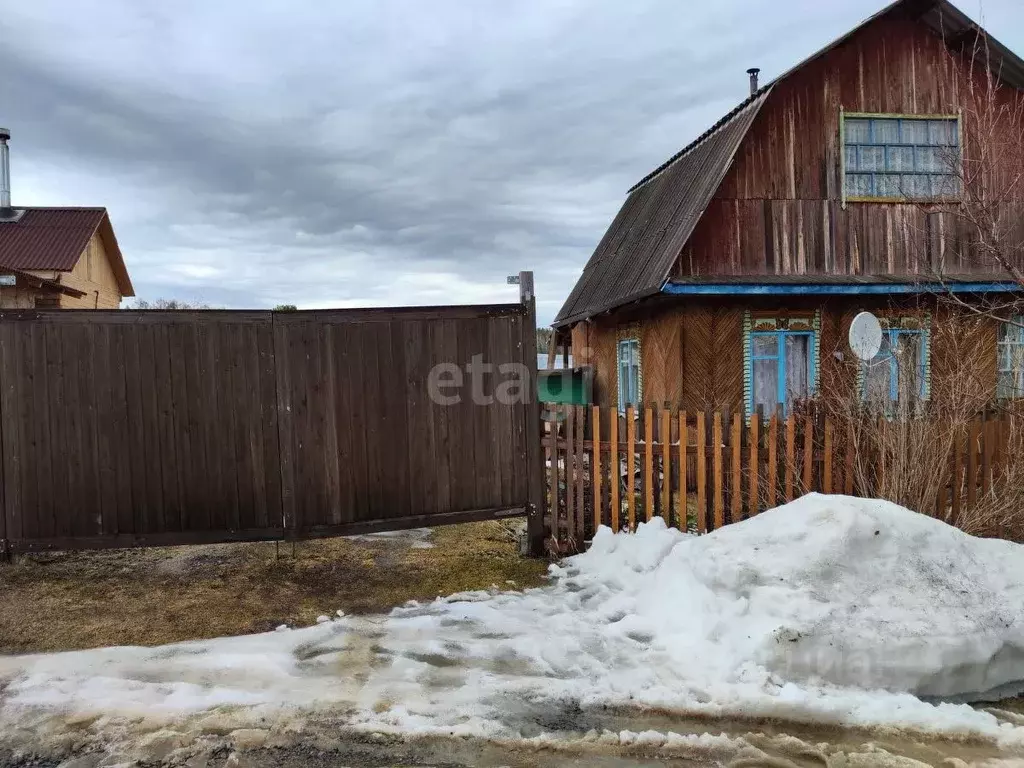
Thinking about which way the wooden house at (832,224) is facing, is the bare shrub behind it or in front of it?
in front

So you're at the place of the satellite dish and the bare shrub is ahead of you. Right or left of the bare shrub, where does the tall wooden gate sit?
right

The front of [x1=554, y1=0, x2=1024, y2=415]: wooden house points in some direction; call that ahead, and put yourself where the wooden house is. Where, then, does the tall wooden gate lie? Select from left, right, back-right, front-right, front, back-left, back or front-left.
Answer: front-right

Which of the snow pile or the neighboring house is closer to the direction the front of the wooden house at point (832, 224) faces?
the snow pile

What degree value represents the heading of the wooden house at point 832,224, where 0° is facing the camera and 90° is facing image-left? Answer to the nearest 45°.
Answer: approximately 0°

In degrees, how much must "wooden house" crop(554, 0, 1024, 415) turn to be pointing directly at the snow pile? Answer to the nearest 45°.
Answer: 0° — it already faces it
